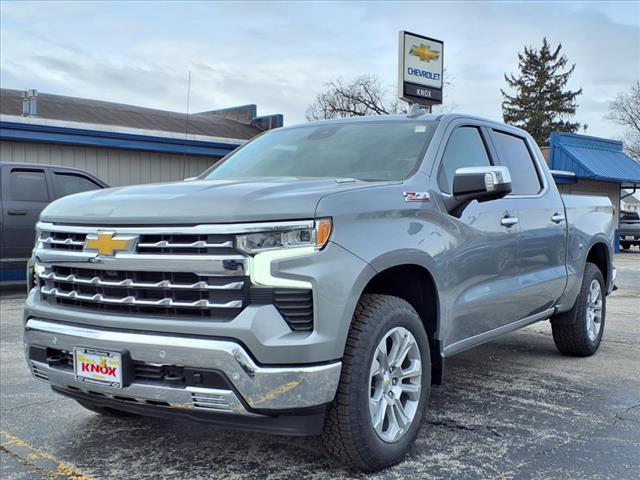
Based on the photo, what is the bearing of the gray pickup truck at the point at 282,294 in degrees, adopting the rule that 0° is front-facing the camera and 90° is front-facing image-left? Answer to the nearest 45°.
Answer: approximately 45°

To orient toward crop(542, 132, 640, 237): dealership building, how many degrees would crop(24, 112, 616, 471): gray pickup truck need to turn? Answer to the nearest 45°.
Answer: approximately 180°

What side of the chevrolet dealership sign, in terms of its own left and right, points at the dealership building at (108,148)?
right

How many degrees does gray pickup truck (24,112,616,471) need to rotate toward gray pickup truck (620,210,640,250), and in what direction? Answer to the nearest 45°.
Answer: approximately 180°

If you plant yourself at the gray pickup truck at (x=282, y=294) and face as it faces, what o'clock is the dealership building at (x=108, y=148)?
The dealership building is roughly at 4 o'clock from the gray pickup truck.

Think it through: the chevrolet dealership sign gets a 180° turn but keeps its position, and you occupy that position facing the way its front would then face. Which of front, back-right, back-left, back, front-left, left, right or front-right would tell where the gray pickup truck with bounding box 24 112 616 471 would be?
back-left

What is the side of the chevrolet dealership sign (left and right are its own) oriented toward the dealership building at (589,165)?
left

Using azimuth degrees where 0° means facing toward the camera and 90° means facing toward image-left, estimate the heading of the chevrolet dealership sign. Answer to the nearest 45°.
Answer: approximately 315°
